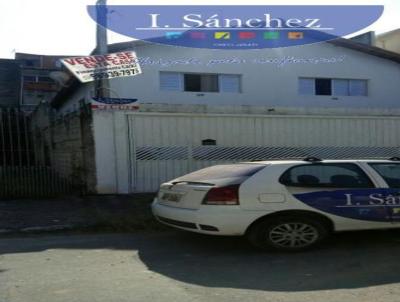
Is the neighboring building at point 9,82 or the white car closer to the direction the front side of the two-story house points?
the white car

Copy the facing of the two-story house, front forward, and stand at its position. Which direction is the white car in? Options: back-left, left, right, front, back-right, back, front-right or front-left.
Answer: front

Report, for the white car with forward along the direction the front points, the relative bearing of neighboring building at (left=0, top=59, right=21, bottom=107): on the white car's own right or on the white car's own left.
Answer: on the white car's own left

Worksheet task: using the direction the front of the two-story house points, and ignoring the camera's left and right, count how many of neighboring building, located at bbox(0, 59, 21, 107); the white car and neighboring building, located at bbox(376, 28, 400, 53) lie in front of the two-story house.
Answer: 1

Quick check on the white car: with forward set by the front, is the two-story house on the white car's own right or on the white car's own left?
on the white car's own left

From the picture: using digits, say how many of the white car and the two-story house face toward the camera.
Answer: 1

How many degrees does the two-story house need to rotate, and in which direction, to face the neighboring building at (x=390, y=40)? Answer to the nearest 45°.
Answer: approximately 135° to its left

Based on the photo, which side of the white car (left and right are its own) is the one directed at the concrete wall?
left

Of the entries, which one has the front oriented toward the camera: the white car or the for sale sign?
the for sale sign

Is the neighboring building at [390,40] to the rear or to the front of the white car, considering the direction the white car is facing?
to the front

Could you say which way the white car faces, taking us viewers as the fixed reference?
facing away from the viewer and to the right of the viewer

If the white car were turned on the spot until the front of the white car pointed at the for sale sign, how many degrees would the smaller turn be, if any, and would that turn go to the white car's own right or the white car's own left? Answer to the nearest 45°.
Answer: approximately 90° to the white car's own left

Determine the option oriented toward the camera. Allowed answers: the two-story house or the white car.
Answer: the two-story house

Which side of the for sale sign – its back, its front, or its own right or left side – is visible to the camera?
front
